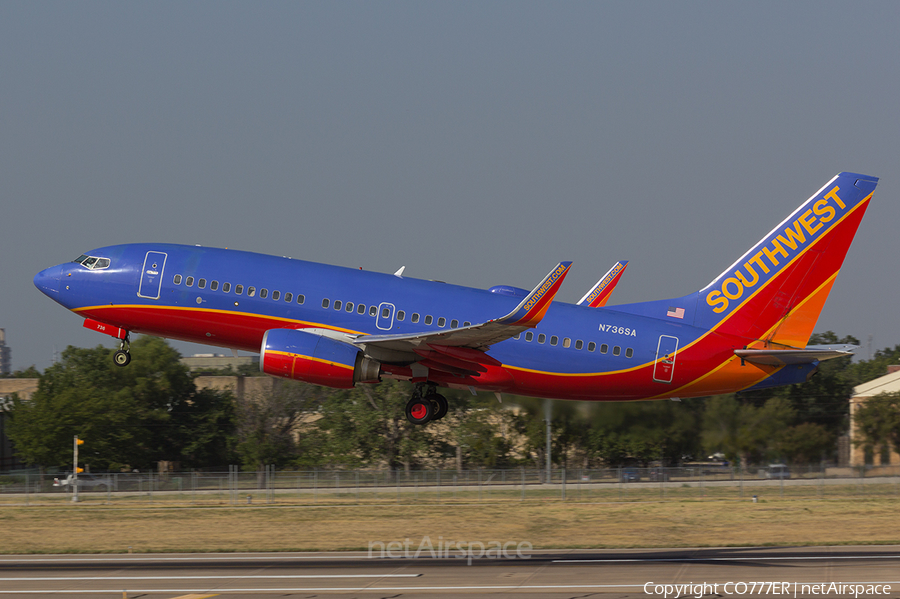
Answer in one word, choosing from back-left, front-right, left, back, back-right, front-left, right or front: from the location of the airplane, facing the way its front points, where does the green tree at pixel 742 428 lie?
back-right

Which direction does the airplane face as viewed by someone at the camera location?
facing to the left of the viewer

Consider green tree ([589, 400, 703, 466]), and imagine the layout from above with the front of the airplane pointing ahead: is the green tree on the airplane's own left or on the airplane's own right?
on the airplane's own right
